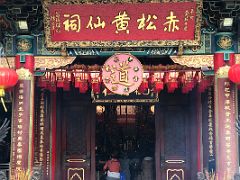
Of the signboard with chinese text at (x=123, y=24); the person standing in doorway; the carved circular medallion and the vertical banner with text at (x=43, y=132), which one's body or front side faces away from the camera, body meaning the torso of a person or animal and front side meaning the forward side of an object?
the person standing in doorway

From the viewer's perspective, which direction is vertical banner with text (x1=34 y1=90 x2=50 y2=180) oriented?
toward the camera

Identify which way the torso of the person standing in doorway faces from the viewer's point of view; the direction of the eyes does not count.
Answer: away from the camera

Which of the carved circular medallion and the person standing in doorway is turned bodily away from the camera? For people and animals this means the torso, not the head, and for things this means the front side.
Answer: the person standing in doorway

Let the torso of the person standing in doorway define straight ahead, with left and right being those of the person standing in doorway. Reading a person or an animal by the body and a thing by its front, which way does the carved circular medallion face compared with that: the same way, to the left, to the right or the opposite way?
the opposite way

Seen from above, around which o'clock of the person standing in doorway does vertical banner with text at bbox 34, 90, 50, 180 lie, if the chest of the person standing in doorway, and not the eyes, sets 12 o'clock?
The vertical banner with text is roughly at 9 o'clock from the person standing in doorway.

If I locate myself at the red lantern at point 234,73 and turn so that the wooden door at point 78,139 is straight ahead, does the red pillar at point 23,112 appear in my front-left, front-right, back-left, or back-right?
front-left

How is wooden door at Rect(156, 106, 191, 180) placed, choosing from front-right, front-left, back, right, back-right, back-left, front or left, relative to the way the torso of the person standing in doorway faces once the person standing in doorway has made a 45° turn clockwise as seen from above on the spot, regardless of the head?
front-right

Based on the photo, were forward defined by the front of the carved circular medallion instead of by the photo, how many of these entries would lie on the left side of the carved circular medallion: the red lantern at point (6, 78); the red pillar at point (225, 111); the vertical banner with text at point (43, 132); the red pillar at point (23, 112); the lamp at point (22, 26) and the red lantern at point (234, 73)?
2

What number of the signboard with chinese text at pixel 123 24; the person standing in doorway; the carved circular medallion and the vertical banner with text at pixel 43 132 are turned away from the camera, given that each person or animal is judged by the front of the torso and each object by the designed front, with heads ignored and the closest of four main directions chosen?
1

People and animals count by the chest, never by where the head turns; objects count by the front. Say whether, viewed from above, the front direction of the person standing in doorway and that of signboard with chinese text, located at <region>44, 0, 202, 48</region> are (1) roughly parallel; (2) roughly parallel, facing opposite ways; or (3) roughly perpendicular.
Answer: roughly parallel, facing opposite ways

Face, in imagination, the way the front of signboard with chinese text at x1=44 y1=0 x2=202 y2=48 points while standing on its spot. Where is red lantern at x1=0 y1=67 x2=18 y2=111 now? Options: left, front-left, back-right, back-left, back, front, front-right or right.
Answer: right

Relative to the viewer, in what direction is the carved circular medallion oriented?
toward the camera
